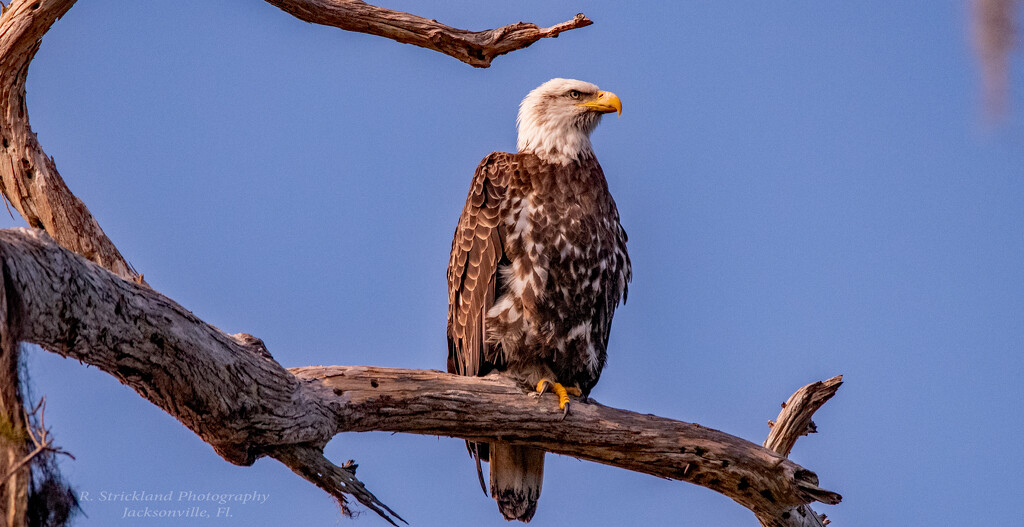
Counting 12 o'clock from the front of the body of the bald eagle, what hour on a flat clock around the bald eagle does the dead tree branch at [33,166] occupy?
The dead tree branch is roughly at 4 o'clock from the bald eagle.

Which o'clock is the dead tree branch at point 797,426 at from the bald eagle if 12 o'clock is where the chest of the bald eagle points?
The dead tree branch is roughly at 10 o'clock from the bald eagle.
